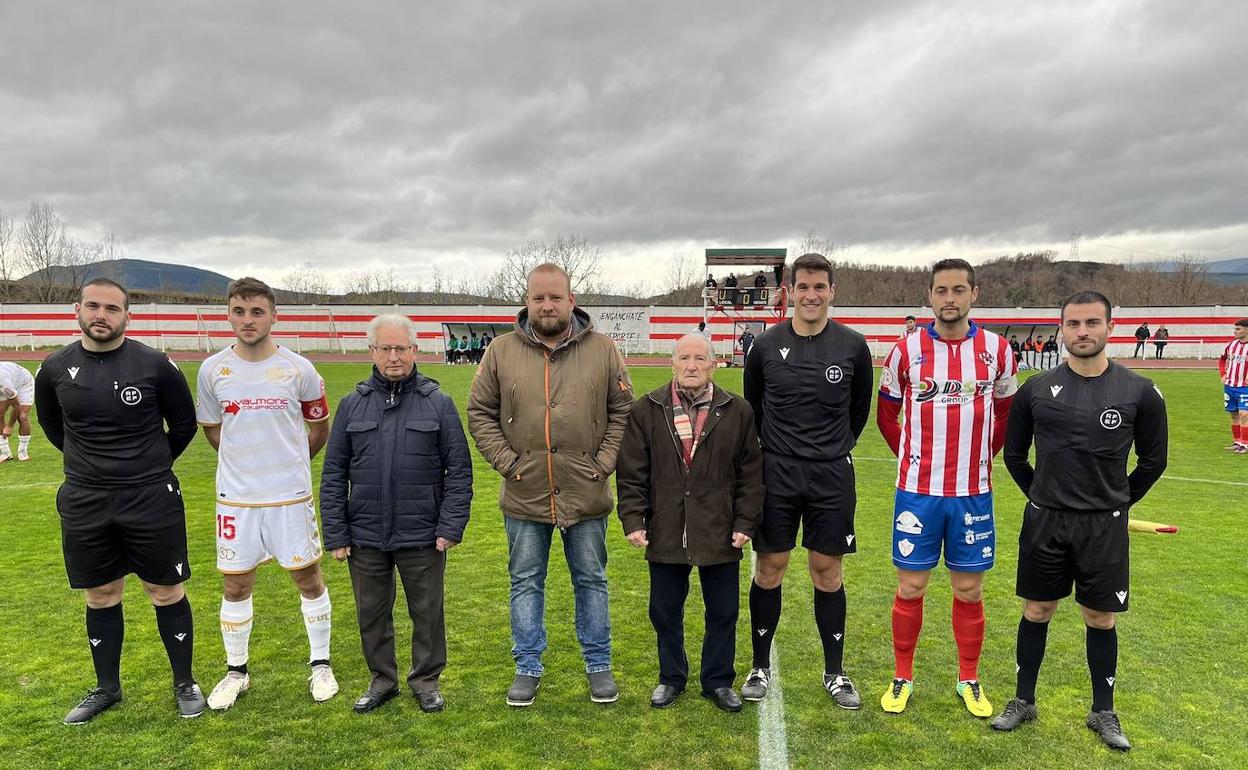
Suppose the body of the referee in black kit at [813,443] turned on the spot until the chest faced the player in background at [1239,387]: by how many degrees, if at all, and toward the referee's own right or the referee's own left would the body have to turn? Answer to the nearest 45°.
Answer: approximately 135° to the referee's own left

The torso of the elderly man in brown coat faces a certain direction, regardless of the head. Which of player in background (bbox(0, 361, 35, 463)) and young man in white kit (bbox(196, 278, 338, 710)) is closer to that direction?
the young man in white kit

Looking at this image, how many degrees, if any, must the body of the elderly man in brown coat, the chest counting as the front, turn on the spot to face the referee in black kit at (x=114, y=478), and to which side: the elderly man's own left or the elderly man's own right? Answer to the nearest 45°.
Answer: approximately 90° to the elderly man's own right

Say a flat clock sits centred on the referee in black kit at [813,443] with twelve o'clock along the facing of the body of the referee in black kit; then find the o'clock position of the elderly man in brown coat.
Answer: The elderly man in brown coat is roughly at 2 o'clock from the referee in black kit.

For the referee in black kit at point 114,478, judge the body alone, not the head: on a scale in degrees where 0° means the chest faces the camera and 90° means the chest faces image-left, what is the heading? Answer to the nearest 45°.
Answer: approximately 0°

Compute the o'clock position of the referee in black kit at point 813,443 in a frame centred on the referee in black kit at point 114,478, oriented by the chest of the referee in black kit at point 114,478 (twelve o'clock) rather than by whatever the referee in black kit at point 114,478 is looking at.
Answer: the referee in black kit at point 813,443 is roughly at 10 o'clock from the referee in black kit at point 114,478.

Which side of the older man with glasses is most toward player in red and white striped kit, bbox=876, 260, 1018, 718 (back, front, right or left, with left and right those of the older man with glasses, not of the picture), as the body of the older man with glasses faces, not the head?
left

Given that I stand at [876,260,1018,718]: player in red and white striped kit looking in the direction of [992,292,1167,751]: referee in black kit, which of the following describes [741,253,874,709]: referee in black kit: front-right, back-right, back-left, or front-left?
back-right
